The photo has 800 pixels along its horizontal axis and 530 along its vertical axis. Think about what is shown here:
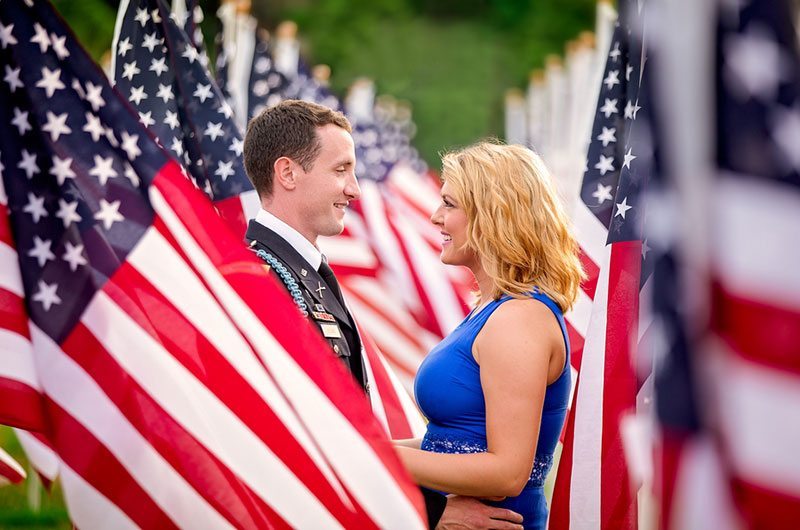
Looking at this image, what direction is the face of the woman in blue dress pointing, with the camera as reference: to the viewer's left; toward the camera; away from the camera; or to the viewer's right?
to the viewer's left

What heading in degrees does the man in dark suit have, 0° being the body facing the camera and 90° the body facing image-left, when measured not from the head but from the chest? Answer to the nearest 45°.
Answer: approximately 270°

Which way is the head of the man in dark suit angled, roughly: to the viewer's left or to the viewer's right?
to the viewer's right

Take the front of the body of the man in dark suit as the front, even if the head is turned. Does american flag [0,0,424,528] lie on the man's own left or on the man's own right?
on the man's own right

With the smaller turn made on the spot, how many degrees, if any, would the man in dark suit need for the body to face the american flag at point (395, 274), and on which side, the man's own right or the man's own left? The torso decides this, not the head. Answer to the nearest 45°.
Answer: approximately 90° to the man's own left

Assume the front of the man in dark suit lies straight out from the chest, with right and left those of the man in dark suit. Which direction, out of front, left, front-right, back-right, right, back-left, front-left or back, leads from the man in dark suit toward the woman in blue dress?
front-right

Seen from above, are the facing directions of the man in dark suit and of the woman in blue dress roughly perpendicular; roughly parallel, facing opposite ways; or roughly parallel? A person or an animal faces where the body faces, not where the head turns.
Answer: roughly parallel, facing opposite ways

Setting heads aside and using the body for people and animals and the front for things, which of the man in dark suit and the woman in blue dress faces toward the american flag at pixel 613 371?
the man in dark suit

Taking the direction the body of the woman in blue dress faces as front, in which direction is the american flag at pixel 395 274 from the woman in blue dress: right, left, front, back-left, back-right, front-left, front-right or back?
right

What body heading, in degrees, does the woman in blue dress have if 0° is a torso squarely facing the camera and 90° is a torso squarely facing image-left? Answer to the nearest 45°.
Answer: approximately 90°

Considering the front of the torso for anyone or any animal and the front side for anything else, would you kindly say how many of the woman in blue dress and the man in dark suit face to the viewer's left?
1

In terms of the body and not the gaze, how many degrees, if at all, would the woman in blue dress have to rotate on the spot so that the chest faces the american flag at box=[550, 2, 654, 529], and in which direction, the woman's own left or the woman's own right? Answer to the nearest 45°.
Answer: approximately 135° to the woman's own right
